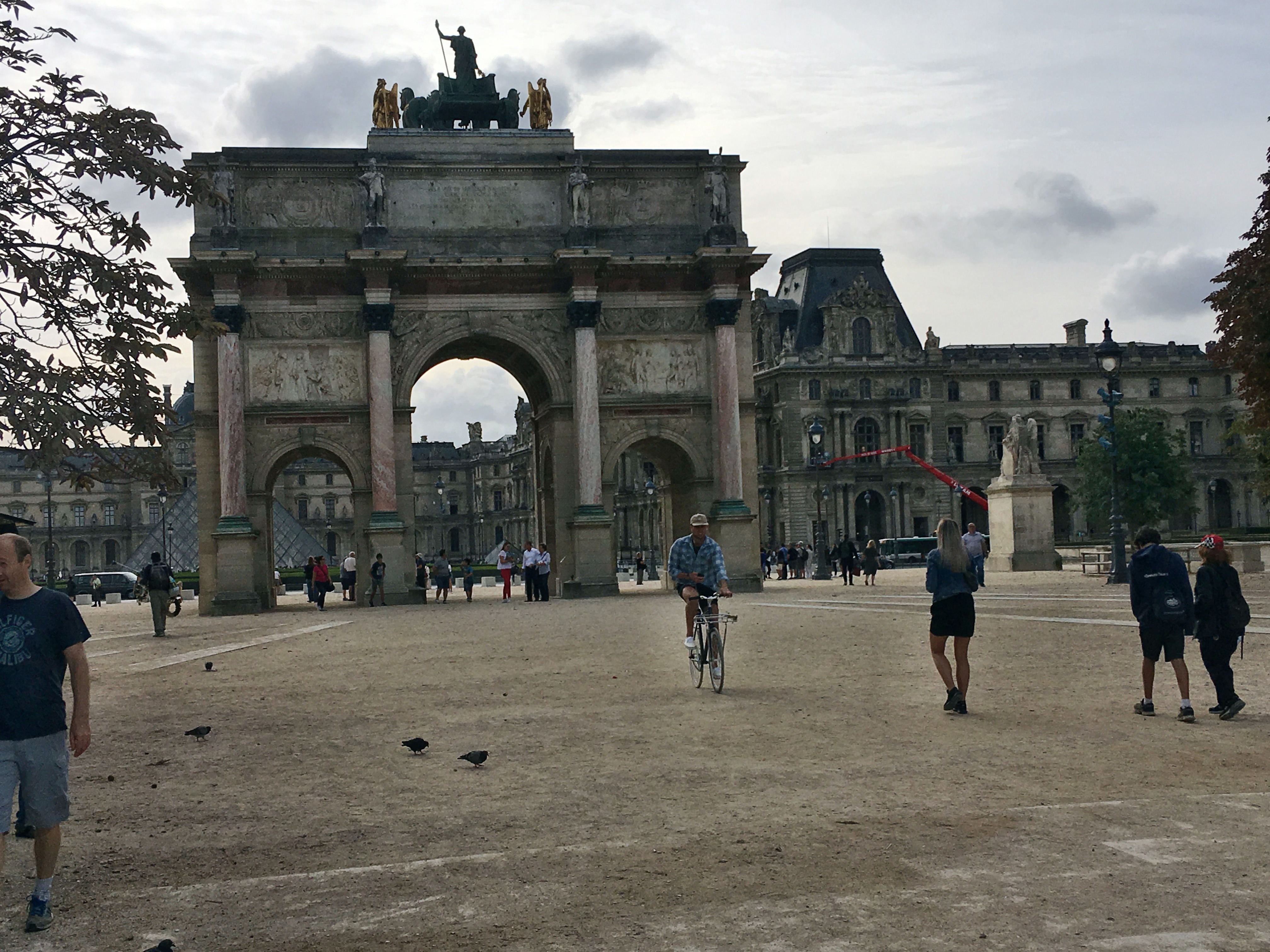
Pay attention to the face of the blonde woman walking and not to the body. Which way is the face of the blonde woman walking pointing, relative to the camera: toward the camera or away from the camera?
away from the camera

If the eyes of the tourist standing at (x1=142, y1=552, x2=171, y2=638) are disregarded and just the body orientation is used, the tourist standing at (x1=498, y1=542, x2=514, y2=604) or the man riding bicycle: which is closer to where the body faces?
the tourist standing

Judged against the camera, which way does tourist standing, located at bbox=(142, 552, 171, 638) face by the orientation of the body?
away from the camera

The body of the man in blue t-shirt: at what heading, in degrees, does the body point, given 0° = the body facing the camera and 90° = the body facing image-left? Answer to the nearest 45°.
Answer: approximately 45°
